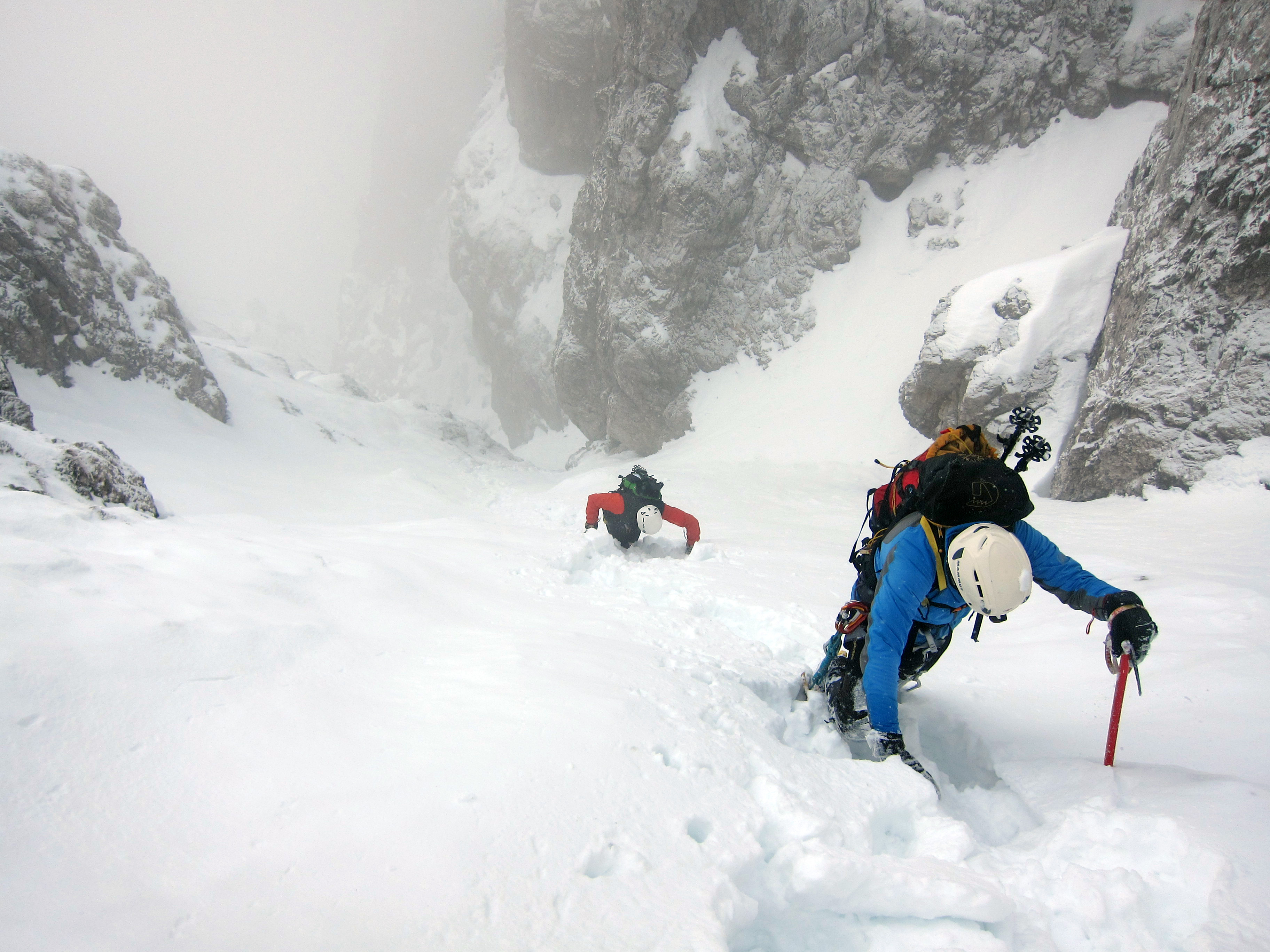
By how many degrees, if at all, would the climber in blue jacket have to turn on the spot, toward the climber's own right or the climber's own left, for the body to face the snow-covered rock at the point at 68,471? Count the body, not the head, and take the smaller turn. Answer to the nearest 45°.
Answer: approximately 135° to the climber's own right

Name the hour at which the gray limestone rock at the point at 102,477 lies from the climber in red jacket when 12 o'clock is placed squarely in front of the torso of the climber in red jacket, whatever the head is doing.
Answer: The gray limestone rock is roughly at 2 o'clock from the climber in red jacket.

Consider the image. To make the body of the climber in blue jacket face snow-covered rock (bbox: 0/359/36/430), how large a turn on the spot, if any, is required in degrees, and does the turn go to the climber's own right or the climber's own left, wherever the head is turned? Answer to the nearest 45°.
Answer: approximately 135° to the climber's own right

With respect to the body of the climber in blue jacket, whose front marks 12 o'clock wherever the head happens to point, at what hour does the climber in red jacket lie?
The climber in red jacket is roughly at 6 o'clock from the climber in blue jacket.

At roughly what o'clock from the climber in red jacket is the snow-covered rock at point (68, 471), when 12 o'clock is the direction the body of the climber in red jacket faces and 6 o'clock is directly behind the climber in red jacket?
The snow-covered rock is roughly at 2 o'clock from the climber in red jacket.

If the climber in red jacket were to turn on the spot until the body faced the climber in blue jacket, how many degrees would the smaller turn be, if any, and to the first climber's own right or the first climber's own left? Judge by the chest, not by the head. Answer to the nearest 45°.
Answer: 0° — they already face them
